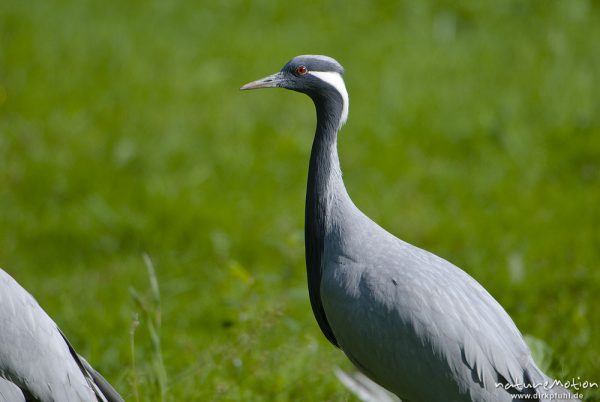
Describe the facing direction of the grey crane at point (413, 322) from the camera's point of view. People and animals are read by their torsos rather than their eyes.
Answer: facing to the left of the viewer

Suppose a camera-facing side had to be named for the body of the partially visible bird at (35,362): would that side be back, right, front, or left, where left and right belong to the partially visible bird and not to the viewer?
left

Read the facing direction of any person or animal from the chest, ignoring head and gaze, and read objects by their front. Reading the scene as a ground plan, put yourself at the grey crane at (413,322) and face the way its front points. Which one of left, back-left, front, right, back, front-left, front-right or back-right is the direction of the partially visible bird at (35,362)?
front

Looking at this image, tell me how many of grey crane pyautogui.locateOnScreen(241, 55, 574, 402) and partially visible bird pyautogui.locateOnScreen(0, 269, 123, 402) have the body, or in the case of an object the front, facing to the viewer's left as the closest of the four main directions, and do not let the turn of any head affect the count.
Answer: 2

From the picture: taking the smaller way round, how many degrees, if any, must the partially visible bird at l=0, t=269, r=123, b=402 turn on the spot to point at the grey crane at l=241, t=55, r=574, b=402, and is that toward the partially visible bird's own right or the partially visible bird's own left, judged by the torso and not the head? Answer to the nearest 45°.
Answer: approximately 180°
